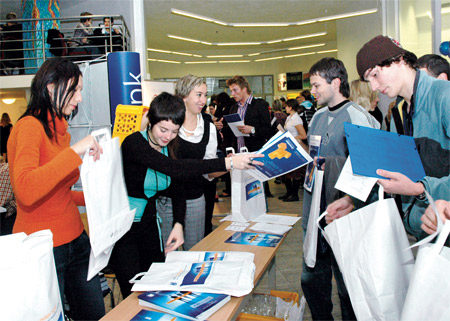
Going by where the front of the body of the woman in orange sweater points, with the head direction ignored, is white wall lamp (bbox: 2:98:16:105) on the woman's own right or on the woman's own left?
on the woman's own left

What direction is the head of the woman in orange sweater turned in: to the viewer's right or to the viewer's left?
to the viewer's right

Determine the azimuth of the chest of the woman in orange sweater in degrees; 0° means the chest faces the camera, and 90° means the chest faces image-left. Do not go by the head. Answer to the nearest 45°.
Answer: approximately 270°

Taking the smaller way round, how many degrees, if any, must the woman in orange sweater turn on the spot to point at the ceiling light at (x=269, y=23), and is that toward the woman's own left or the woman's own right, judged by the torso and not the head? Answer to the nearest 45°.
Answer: approximately 45° to the woman's own left

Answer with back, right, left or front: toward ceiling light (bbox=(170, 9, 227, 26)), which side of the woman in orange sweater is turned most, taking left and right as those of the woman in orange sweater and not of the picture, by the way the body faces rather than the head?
left

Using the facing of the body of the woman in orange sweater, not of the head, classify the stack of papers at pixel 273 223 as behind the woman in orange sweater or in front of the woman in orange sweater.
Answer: in front
